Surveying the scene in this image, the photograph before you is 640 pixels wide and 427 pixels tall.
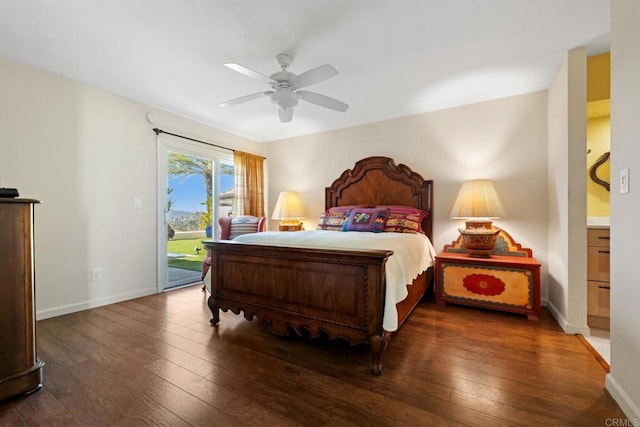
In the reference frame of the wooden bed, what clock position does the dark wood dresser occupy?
The dark wood dresser is roughly at 1 o'clock from the wooden bed.

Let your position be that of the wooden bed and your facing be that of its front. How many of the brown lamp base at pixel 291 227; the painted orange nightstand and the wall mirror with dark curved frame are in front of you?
0

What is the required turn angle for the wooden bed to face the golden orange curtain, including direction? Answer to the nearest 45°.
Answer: approximately 90° to its right

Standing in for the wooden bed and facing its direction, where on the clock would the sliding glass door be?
The sliding glass door is roughly at 3 o'clock from the wooden bed.

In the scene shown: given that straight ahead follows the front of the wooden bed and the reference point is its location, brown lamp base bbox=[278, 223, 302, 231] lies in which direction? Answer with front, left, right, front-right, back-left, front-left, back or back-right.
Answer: back-right

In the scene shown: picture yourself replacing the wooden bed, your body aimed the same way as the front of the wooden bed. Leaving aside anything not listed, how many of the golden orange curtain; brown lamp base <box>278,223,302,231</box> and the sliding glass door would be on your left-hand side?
0

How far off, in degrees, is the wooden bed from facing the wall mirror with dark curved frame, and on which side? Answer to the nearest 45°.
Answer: approximately 135° to its left

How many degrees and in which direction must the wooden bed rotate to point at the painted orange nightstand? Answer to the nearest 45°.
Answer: approximately 135° to its left

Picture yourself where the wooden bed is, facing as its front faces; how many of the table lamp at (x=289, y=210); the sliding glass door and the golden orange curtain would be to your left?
0

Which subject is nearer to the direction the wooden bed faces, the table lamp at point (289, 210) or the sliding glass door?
the sliding glass door

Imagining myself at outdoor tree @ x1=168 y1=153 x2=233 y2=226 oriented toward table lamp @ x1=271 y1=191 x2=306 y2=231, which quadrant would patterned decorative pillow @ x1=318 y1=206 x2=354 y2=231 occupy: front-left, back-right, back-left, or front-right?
front-right

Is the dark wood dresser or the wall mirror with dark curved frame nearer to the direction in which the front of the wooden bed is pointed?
the dark wood dresser

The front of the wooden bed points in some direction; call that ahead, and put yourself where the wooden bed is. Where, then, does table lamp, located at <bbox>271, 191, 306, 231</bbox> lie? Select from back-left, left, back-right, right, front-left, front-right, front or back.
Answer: back-right
